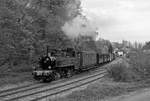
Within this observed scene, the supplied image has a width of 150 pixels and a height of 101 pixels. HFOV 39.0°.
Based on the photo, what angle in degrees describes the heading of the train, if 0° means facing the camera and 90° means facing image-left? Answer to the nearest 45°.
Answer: approximately 45°

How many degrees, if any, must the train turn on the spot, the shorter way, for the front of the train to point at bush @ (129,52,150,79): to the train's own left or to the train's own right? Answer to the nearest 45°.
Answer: approximately 135° to the train's own left

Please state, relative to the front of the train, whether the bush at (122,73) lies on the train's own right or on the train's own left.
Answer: on the train's own left
